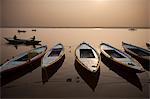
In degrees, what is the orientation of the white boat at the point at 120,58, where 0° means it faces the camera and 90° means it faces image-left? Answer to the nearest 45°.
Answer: approximately 315°

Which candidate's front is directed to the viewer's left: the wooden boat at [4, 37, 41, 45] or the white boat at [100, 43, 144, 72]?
the wooden boat
